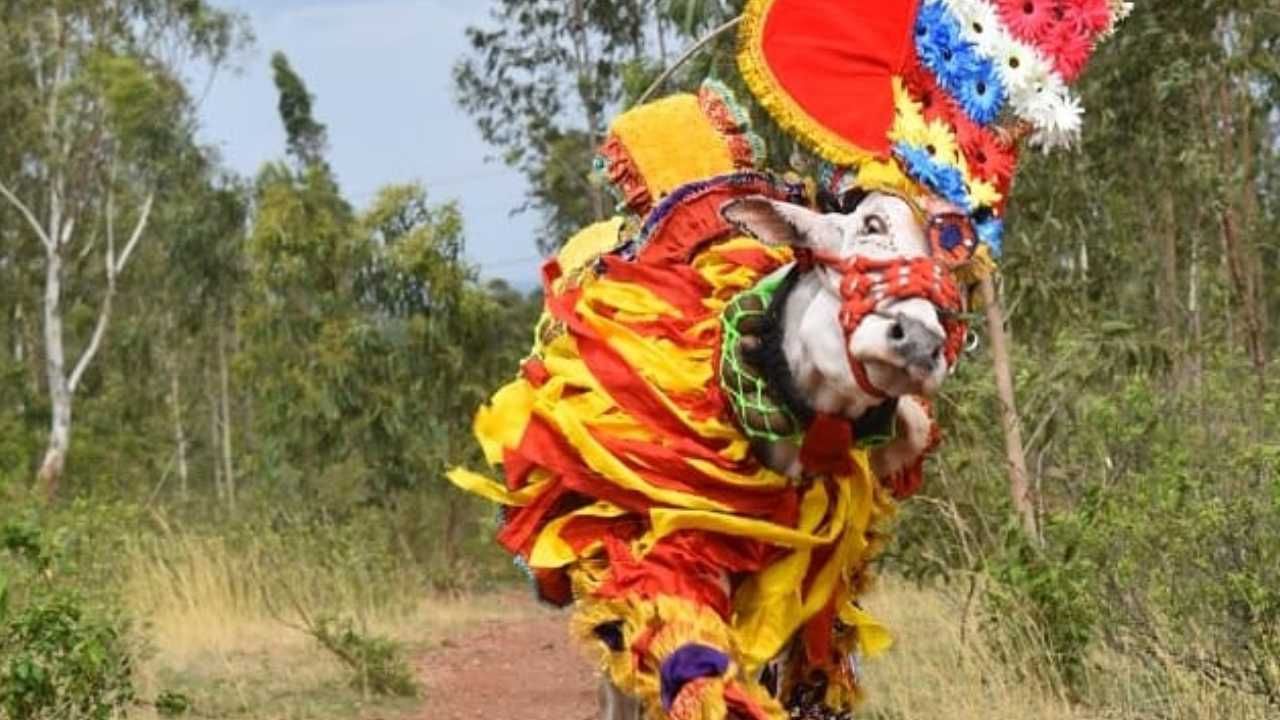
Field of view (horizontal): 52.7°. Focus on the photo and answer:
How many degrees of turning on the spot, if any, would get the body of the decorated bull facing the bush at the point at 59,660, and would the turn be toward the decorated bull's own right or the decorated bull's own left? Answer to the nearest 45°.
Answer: approximately 180°

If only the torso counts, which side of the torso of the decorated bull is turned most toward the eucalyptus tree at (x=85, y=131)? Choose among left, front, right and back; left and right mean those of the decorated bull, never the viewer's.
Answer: back

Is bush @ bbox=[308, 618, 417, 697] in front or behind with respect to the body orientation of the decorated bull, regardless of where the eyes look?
behind

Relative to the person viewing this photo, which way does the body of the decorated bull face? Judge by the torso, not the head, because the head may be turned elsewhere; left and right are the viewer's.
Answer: facing the viewer and to the right of the viewer
